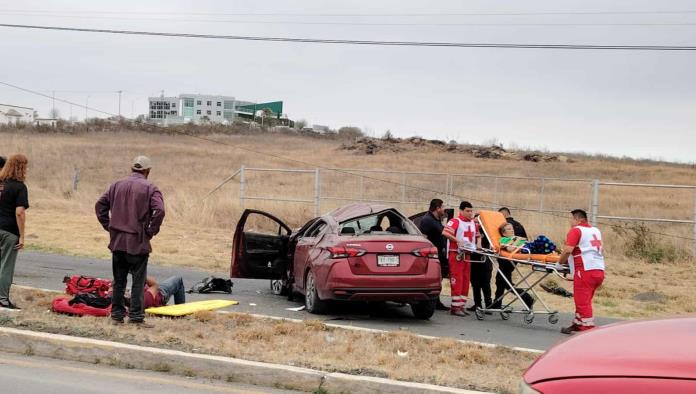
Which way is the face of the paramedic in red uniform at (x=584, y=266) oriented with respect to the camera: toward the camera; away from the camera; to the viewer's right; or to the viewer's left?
to the viewer's left

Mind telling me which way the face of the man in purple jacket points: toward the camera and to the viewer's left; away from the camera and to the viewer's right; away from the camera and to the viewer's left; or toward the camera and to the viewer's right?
away from the camera and to the viewer's right

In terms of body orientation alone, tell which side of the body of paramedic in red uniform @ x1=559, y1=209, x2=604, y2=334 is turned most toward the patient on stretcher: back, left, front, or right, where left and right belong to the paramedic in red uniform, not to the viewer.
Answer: front

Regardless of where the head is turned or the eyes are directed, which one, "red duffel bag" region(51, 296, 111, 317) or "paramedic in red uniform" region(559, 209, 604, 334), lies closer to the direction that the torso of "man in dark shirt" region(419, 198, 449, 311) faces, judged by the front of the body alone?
the paramedic in red uniform

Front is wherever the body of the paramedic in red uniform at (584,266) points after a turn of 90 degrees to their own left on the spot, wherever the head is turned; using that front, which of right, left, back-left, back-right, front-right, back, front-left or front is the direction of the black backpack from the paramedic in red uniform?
front-right

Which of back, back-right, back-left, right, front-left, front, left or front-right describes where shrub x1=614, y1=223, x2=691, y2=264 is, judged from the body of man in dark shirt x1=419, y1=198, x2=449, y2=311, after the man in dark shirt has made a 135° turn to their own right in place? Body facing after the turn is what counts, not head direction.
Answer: back

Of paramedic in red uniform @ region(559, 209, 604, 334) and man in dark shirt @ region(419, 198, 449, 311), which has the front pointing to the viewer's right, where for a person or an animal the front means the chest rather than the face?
the man in dark shirt

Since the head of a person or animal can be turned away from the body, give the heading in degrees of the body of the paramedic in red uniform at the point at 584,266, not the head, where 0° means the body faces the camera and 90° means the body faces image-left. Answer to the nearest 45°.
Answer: approximately 135°
